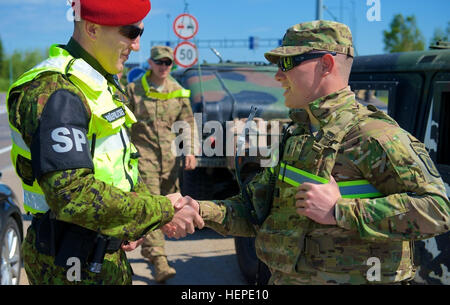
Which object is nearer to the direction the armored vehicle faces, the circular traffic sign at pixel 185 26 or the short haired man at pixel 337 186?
the short haired man

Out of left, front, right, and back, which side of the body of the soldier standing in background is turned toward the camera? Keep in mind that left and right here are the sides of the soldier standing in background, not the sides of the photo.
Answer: front

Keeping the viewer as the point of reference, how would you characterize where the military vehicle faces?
facing the viewer and to the left of the viewer

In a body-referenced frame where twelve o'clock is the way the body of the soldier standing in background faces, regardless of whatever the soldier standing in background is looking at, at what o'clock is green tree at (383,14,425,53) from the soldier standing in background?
The green tree is roughly at 7 o'clock from the soldier standing in background.

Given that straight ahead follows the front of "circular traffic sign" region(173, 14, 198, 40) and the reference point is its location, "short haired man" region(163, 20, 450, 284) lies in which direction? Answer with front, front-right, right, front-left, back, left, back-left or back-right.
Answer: front

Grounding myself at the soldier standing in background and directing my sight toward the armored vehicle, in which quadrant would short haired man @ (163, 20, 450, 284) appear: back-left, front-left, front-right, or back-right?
front-right

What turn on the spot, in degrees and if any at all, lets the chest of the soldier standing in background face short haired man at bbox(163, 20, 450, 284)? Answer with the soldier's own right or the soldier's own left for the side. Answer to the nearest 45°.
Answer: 0° — they already face them

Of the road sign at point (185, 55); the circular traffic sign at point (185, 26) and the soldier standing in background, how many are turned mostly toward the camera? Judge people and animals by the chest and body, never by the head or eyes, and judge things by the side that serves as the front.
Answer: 3

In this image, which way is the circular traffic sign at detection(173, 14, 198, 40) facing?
toward the camera

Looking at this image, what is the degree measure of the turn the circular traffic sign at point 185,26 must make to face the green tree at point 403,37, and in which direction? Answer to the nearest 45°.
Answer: approximately 135° to its left

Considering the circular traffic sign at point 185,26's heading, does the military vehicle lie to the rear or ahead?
ahead

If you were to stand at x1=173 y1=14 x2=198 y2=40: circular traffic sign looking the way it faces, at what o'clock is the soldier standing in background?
The soldier standing in background is roughly at 12 o'clock from the circular traffic sign.

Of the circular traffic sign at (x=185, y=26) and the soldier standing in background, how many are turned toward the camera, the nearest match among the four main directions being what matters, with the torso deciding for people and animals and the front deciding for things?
2

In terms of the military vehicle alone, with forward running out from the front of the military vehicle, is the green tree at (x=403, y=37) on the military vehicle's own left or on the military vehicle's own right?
on the military vehicle's own right

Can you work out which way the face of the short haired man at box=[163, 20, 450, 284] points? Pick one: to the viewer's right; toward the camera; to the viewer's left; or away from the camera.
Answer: to the viewer's left
